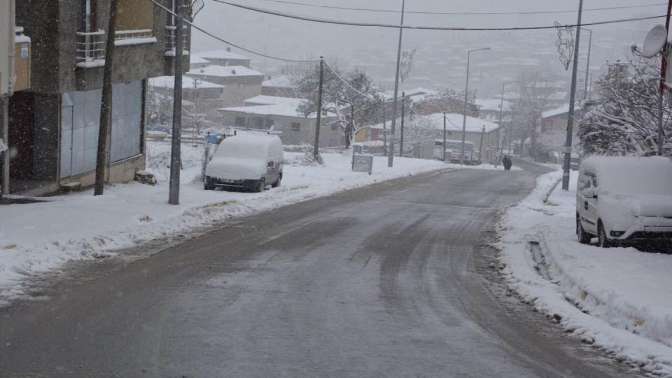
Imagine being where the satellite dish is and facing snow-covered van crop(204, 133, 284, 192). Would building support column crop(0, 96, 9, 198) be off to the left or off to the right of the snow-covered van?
left

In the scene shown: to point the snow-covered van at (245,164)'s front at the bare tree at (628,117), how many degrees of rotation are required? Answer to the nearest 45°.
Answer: approximately 135° to its left

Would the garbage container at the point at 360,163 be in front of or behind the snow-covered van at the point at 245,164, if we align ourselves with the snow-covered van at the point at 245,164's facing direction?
behind

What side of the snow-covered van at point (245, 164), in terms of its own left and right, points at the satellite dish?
left

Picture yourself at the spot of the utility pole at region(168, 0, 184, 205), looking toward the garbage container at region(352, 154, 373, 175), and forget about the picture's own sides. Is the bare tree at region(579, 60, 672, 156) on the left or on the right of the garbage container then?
right

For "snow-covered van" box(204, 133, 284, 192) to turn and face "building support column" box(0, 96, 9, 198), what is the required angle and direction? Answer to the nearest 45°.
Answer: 0° — it already faces it

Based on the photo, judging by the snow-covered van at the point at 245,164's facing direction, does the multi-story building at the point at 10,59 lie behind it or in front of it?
in front

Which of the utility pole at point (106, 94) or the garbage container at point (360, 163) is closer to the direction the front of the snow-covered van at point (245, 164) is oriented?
the utility pole

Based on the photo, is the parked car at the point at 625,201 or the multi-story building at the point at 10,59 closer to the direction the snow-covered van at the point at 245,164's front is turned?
the multi-story building

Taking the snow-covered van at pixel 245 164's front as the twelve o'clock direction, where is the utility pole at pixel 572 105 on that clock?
The utility pole is roughly at 7 o'clock from the snow-covered van.
